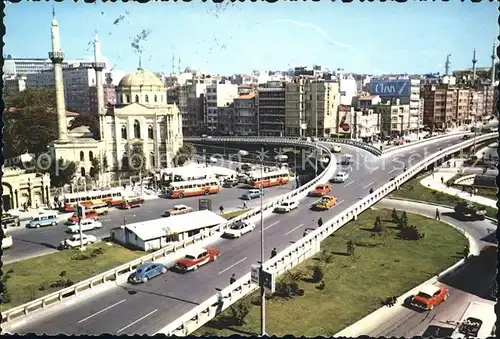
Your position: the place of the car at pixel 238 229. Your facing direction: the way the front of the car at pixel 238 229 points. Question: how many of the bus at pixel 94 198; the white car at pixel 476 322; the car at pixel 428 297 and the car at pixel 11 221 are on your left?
2

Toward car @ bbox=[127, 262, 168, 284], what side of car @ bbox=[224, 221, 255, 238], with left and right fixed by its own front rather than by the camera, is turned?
front

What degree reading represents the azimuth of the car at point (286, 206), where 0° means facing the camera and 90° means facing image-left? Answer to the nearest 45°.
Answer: approximately 45°

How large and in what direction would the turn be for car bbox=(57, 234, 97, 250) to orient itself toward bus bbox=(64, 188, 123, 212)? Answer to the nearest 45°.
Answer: approximately 135° to its right

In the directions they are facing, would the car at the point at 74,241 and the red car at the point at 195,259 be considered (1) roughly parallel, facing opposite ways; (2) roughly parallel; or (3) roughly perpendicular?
roughly parallel

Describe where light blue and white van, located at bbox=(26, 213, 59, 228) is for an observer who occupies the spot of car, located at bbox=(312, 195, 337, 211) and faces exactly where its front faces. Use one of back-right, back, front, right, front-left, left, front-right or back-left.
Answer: front-right

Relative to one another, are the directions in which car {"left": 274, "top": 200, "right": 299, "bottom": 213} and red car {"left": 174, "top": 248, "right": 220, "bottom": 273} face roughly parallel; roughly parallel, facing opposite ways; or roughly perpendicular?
roughly parallel

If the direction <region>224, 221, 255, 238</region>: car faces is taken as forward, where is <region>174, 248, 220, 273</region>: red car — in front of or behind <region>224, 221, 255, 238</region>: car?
in front

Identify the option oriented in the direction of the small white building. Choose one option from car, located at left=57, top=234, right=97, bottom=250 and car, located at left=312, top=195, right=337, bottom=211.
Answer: car, located at left=312, top=195, right=337, bottom=211

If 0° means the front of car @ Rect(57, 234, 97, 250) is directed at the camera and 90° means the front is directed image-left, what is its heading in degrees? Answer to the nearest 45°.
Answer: approximately 45°

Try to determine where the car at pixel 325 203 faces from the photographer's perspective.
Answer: facing the viewer and to the left of the viewer
